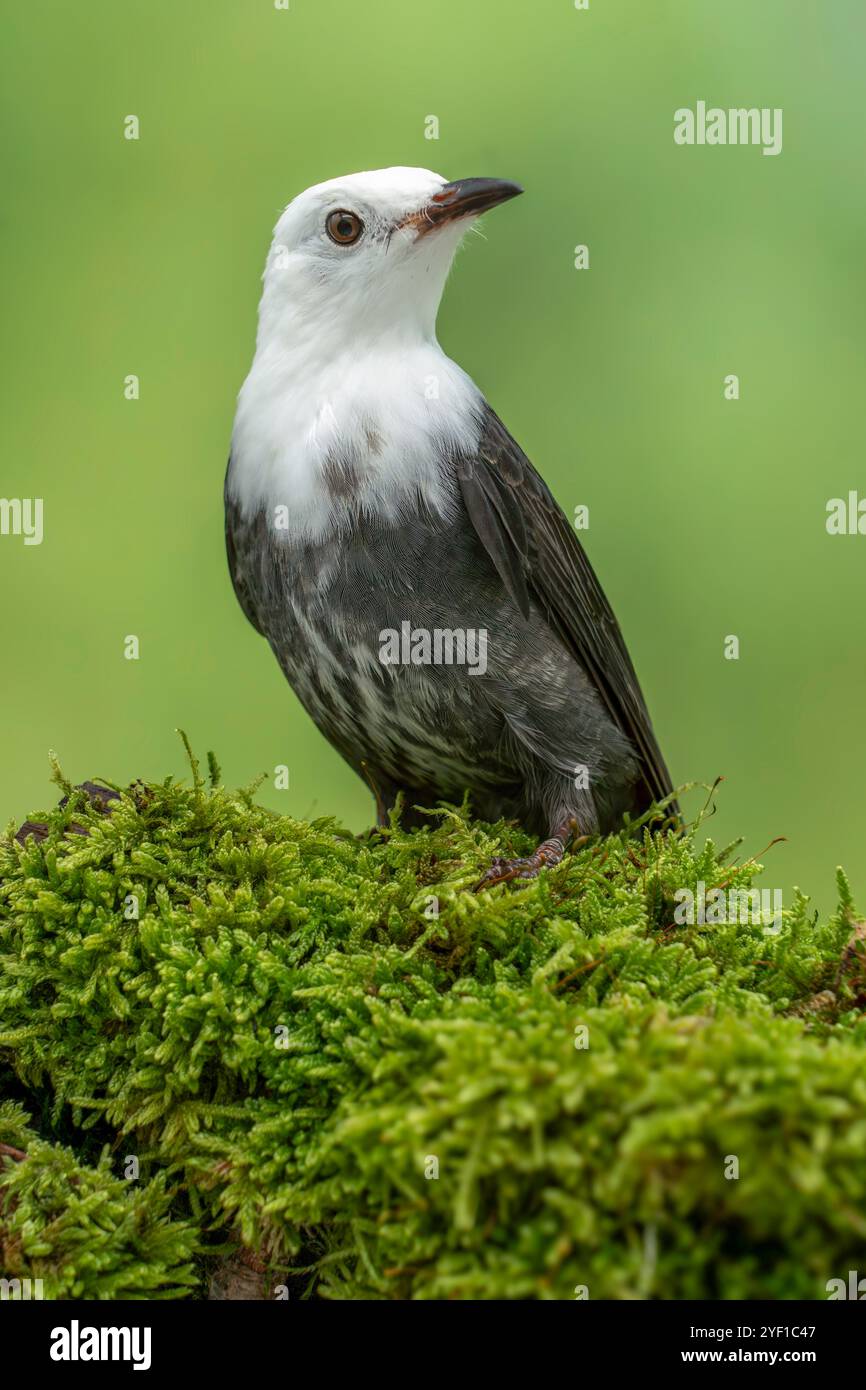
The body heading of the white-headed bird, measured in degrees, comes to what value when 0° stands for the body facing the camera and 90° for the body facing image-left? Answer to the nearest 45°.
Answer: approximately 45°
